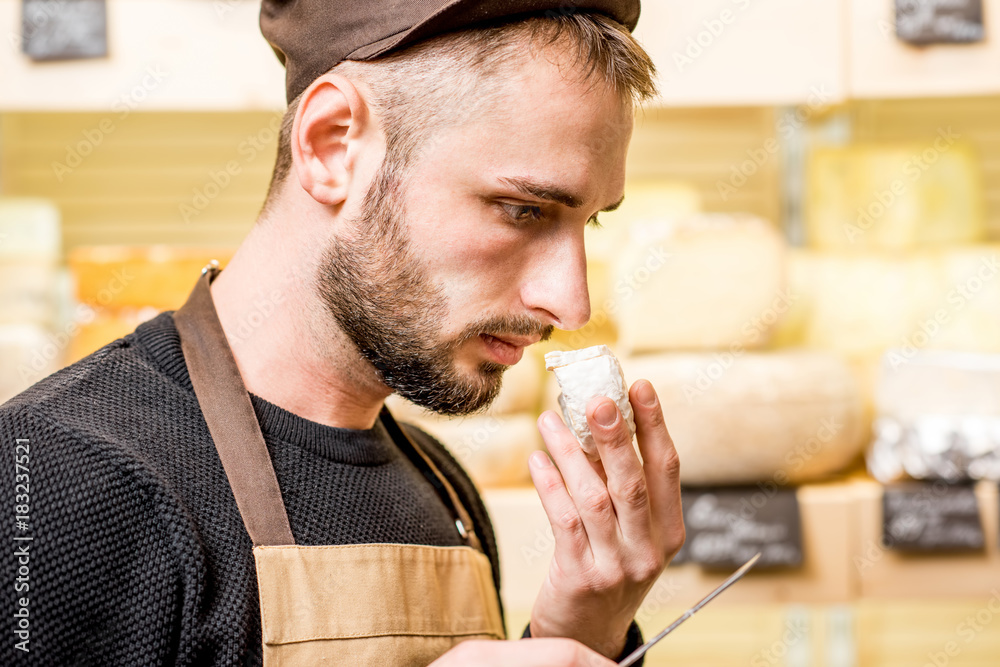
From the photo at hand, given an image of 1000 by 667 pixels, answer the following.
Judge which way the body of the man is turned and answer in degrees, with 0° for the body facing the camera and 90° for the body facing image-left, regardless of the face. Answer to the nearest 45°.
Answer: approximately 315°

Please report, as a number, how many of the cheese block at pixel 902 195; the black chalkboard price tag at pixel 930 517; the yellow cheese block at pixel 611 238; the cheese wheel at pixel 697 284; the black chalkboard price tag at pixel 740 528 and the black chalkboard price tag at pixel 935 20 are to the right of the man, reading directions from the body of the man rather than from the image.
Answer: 0

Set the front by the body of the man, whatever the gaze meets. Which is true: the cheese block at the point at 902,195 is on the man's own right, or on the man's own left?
on the man's own left

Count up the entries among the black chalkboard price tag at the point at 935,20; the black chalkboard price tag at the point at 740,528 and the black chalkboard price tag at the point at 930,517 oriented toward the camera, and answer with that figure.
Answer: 3

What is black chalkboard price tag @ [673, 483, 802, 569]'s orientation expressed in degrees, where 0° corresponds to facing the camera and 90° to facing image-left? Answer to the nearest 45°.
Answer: approximately 0°

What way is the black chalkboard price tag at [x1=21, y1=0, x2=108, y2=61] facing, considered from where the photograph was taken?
facing the viewer

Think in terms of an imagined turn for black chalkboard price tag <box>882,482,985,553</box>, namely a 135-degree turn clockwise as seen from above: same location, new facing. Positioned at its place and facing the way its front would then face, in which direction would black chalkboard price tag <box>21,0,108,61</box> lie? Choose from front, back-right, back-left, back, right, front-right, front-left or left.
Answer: front-left

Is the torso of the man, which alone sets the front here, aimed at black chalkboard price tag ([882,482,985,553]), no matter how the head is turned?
no

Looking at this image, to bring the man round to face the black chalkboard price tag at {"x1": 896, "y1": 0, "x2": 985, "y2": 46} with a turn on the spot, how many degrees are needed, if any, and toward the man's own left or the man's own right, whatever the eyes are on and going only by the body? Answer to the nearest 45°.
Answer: approximately 90° to the man's own left

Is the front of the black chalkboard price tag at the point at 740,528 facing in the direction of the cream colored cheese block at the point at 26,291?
no

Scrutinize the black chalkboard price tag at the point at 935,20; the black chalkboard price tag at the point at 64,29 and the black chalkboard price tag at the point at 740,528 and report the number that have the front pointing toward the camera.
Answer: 3

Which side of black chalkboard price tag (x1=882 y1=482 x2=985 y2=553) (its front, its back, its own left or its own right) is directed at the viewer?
front

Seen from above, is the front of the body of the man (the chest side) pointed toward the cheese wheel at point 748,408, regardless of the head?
no

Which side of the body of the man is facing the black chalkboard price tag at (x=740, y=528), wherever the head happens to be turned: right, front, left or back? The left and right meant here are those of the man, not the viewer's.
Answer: left
